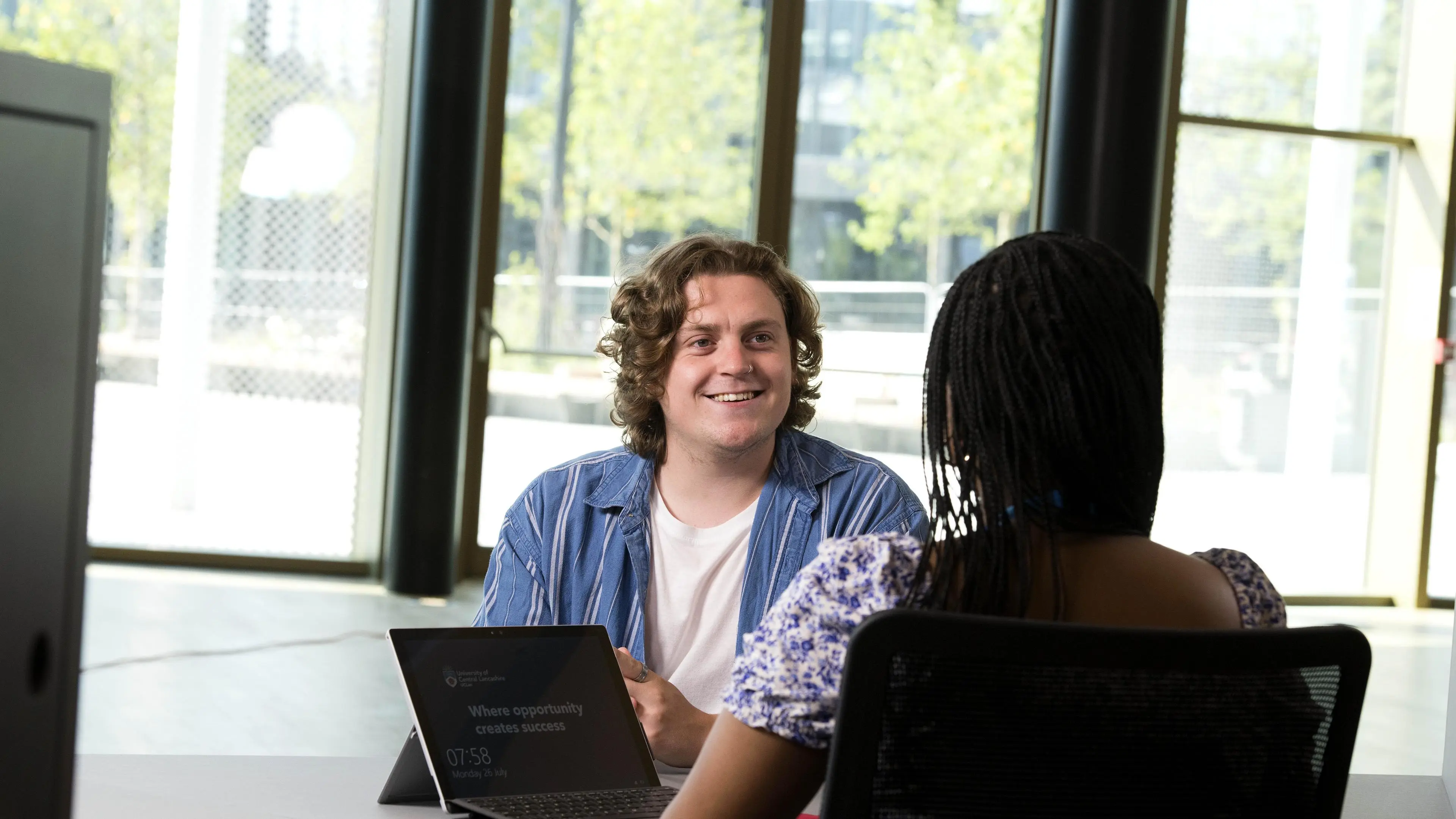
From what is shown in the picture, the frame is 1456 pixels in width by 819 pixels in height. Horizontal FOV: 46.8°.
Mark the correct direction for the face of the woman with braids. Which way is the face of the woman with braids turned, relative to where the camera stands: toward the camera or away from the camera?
away from the camera

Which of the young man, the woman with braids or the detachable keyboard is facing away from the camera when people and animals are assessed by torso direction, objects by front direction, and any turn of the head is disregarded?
the woman with braids

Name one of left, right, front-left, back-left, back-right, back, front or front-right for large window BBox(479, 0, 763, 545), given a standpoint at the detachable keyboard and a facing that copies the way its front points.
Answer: back-left

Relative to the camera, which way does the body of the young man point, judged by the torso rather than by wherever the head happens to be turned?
toward the camera

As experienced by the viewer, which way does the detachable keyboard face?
facing the viewer and to the right of the viewer

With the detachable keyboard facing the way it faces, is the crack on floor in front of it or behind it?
behind

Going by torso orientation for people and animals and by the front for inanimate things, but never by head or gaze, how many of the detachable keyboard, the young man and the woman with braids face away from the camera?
1

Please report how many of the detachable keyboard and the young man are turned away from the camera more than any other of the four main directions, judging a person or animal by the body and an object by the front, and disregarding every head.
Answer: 0

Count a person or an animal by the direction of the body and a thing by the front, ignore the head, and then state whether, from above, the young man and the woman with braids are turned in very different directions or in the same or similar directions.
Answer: very different directions

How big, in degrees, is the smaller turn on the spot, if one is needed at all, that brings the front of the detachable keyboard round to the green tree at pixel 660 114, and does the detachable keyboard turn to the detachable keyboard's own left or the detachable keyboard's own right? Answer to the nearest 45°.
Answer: approximately 135° to the detachable keyboard's own left

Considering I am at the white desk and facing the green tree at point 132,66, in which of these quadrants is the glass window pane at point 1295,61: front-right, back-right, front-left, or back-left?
front-right

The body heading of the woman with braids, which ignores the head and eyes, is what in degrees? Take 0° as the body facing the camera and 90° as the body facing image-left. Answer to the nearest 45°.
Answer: approximately 180°
